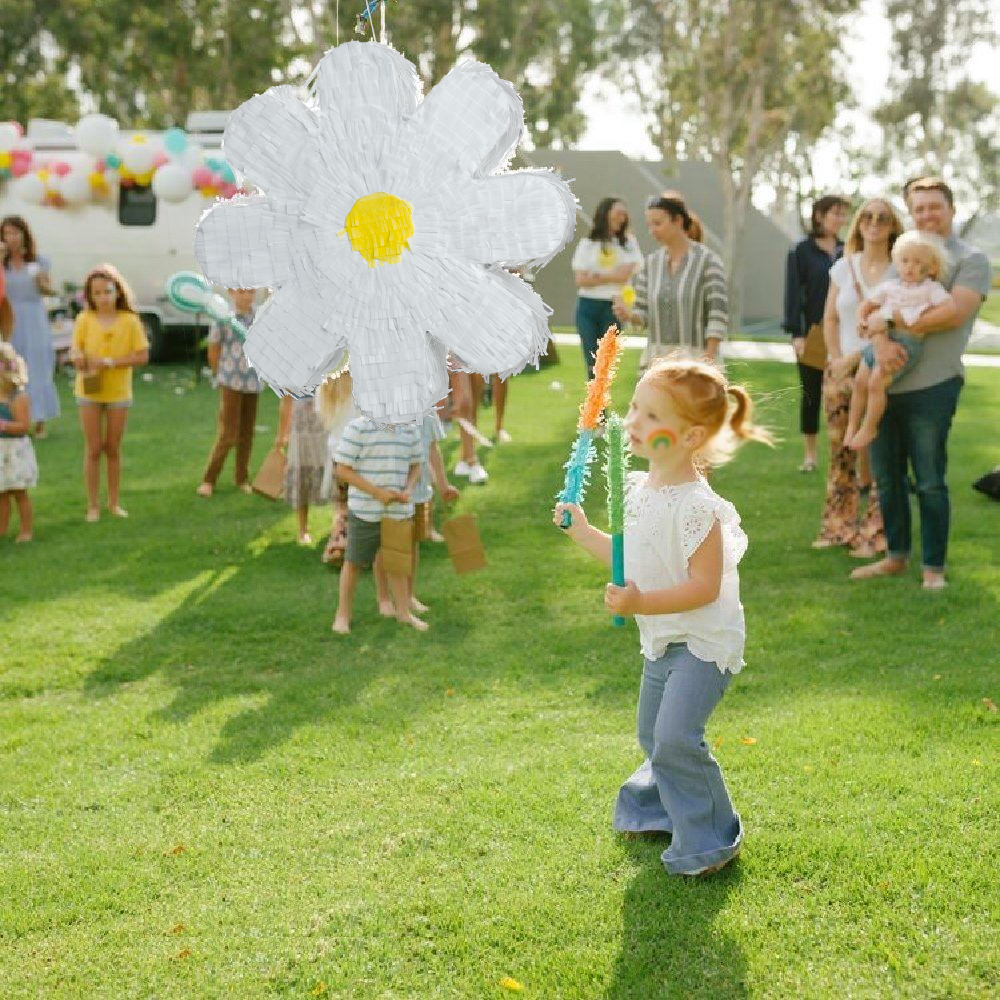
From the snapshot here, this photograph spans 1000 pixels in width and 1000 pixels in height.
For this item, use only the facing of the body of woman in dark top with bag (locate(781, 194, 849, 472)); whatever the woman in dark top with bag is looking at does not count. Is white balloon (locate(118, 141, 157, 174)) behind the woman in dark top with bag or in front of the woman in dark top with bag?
behind

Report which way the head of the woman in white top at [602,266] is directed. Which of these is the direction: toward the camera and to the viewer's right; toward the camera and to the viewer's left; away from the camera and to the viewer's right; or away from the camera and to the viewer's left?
toward the camera and to the viewer's right

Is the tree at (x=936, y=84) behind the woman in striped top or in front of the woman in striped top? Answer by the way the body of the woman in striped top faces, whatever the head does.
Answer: behind

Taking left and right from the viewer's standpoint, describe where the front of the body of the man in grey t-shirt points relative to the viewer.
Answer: facing the viewer and to the left of the viewer

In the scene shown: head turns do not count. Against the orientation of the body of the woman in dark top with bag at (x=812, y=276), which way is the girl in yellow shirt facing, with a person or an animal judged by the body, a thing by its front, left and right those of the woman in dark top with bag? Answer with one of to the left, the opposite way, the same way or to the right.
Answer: the same way

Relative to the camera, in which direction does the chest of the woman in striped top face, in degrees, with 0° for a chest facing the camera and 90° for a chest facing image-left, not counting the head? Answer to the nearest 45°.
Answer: approximately 45°

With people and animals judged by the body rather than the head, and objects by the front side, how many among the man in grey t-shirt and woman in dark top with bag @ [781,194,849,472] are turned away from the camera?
0

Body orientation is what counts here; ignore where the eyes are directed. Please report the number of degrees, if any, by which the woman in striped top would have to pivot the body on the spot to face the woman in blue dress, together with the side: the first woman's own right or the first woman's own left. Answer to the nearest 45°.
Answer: approximately 90° to the first woman's own right

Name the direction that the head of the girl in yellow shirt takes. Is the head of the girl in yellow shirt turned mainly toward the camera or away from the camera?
toward the camera

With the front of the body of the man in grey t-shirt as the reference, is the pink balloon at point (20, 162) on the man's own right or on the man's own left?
on the man's own right

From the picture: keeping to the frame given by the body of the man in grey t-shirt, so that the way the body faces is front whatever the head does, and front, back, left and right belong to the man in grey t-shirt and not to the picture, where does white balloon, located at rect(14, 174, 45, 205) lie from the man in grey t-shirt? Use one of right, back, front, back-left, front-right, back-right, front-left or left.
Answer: right

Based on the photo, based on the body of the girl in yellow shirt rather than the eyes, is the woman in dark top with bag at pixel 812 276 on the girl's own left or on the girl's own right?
on the girl's own left

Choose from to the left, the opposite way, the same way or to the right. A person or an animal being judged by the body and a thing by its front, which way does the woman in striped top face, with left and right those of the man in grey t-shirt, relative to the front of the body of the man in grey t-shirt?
the same way

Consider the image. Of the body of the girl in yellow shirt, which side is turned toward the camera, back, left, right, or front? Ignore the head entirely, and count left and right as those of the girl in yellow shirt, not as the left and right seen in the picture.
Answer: front

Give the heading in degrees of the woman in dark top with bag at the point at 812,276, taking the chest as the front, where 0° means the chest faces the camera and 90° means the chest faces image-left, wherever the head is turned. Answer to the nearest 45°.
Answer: approximately 315°

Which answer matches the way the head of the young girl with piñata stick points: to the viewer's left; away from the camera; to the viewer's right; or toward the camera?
to the viewer's left

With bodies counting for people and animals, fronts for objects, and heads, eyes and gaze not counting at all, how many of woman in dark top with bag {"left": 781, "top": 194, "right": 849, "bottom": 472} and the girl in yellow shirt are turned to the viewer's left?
0
